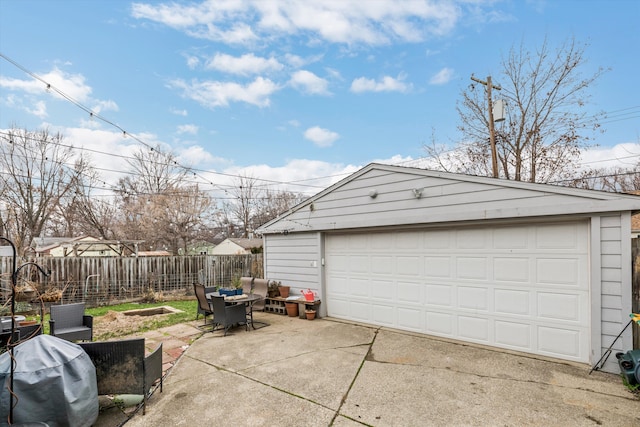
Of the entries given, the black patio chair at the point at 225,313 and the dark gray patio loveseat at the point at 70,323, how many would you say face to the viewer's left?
0

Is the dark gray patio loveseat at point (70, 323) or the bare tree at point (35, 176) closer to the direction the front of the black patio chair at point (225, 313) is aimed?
the bare tree

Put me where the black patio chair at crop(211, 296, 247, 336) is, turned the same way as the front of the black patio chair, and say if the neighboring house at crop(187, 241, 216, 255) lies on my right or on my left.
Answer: on my left

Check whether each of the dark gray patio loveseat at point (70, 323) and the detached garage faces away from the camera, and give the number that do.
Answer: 0

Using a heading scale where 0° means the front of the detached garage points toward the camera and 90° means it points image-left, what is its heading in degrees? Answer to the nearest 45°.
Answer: approximately 45°

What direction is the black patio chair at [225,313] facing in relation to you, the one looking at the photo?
facing away from the viewer and to the right of the viewer

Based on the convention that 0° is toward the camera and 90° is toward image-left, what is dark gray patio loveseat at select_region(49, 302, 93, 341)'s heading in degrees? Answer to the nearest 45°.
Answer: approximately 315°

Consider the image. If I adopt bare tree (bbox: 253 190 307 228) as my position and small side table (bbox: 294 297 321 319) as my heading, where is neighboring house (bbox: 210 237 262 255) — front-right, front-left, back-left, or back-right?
front-right
